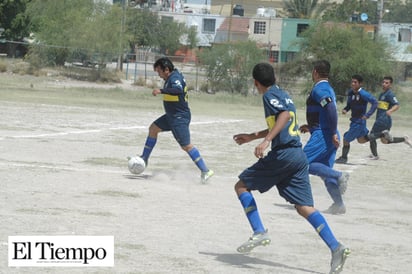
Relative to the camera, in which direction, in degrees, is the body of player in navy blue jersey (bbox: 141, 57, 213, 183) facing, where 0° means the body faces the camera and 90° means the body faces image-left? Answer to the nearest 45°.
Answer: approximately 90°

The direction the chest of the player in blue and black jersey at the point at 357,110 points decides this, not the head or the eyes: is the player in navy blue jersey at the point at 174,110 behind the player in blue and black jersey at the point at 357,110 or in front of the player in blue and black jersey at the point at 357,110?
in front

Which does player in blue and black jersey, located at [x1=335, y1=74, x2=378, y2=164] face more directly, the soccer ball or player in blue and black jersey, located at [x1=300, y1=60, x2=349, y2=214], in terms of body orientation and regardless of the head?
the soccer ball

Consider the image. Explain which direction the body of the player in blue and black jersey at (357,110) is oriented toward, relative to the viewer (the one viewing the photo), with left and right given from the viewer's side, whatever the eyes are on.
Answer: facing the viewer and to the left of the viewer

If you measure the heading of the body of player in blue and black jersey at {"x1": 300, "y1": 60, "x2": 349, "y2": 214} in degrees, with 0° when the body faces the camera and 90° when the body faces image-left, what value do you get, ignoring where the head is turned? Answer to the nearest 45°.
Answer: approximately 90°

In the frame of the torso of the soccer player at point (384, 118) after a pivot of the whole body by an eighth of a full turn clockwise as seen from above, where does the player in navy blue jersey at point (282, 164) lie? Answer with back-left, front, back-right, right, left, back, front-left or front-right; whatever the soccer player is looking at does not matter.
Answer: left

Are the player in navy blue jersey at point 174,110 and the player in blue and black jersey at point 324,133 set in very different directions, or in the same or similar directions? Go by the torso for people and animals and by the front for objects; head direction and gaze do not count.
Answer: same or similar directions

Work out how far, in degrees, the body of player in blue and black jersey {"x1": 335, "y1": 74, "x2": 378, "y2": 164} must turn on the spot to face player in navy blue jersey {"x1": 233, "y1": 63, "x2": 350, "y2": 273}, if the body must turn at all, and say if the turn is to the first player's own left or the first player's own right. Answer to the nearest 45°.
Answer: approximately 45° to the first player's own left

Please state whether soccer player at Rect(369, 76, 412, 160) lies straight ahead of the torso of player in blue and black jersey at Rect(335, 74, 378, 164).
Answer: no

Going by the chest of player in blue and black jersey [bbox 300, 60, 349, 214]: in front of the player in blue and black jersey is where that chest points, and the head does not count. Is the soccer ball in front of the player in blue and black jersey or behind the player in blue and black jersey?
in front

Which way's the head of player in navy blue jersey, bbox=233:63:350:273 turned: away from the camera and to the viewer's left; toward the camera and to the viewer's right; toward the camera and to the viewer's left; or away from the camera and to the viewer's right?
away from the camera and to the viewer's left
